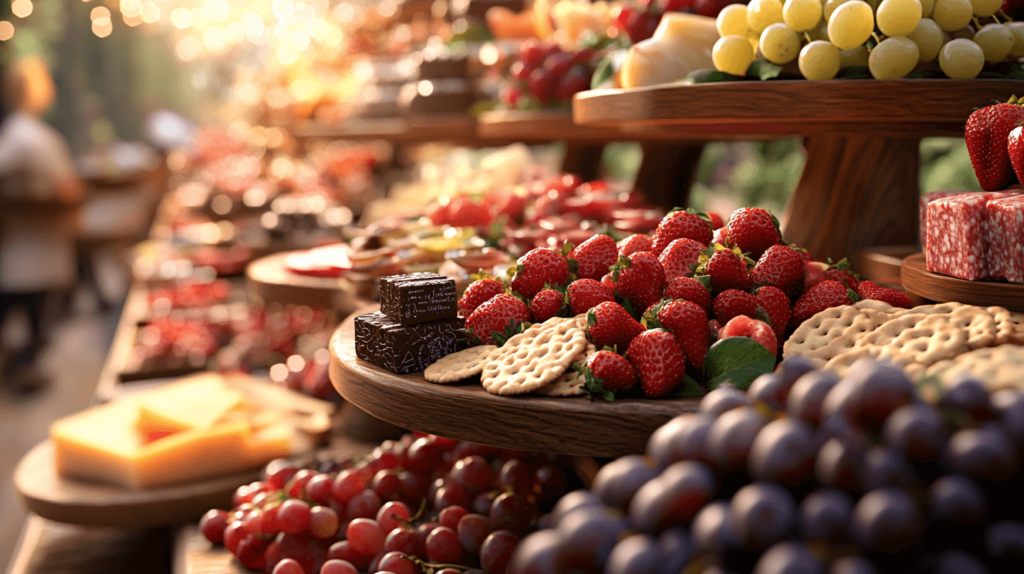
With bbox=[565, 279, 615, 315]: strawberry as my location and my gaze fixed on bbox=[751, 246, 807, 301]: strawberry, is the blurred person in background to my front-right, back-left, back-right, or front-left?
back-left
